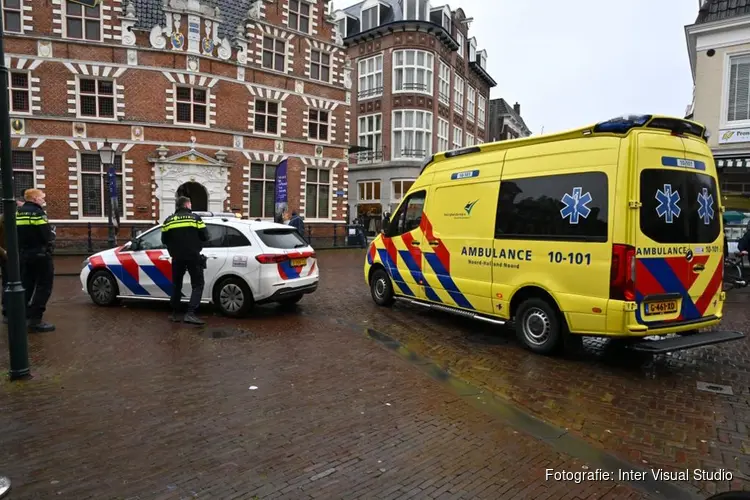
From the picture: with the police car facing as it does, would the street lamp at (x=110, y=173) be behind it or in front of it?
in front

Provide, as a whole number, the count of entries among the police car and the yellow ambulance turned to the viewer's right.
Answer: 0

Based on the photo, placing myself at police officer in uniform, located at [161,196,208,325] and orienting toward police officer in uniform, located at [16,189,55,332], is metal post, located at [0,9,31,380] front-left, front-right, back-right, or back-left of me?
front-left

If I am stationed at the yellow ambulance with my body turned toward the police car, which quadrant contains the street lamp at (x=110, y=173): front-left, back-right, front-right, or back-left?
front-right

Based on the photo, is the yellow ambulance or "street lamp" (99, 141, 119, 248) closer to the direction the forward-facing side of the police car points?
the street lamp

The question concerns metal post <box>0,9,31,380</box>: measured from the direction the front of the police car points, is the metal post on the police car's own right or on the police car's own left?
on the police car's own left

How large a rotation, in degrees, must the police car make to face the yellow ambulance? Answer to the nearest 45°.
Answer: approximately 180°

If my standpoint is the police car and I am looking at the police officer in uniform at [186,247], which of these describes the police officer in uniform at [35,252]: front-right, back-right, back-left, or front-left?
front-right

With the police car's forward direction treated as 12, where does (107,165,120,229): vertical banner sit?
The vertical banner is roughly at 1 o'clock from the police car.

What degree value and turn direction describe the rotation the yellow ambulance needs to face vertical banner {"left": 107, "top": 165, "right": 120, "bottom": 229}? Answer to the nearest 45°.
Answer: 0° — it already faces it

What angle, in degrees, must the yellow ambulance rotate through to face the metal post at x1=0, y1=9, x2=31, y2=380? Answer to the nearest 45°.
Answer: approximately 90° to its left

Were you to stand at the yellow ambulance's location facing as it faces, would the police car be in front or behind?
in front

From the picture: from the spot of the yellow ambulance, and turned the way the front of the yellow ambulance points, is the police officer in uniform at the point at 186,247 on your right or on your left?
on your left

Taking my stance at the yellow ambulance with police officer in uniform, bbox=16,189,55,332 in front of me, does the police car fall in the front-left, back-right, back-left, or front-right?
front-right

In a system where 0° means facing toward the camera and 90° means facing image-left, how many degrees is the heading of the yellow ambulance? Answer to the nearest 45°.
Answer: approximately 135°

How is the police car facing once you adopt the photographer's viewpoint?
facing away from the viewer and to the left of the viewer

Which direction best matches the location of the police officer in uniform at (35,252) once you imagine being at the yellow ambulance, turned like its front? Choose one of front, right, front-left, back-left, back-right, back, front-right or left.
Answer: front-left
